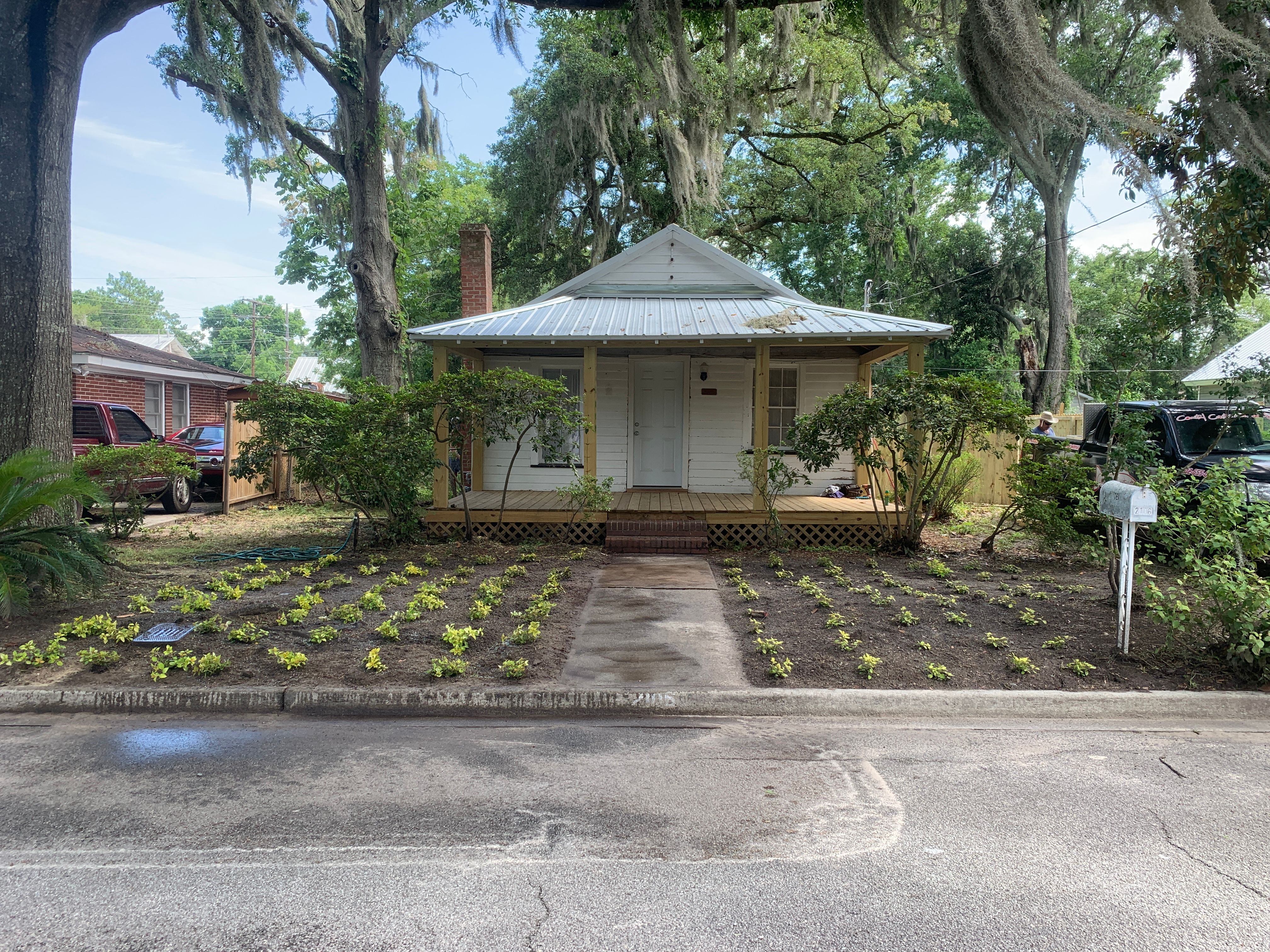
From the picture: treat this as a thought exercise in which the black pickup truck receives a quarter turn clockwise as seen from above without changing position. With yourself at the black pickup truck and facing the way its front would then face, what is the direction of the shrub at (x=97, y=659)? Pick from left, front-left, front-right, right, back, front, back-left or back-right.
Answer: front

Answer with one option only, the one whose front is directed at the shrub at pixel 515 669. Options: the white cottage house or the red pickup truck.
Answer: the white cottage house

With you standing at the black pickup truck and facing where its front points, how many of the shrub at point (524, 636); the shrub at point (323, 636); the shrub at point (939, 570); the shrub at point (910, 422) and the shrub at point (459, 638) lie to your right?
5

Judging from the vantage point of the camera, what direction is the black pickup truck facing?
facing the viewer and to the right of the viewer

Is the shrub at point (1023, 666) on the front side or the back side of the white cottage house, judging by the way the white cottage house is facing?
on the front side
